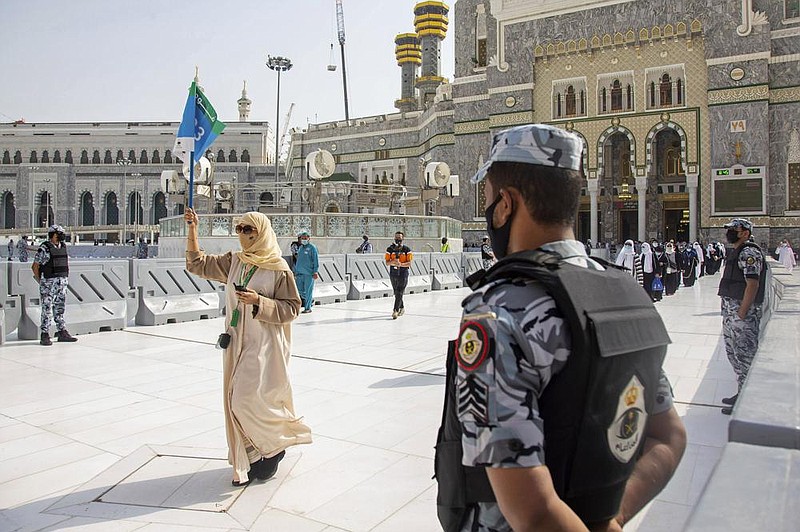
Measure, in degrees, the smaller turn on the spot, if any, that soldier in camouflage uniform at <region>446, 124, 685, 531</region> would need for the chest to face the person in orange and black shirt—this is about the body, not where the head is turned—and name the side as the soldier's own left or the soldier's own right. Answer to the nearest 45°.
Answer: approximately 45° to the soldier's own right

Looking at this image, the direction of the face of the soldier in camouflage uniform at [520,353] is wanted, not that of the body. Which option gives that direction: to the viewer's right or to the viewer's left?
to the viewer's left

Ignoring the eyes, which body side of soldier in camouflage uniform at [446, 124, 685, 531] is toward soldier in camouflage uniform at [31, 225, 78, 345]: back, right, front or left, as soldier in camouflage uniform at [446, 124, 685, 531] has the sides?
front

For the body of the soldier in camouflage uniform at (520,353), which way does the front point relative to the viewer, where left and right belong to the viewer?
facing away from the viewer and to the left of the viewer

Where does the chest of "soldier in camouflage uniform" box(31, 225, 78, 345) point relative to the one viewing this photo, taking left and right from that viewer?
facing the viewer and to the right of the viewer

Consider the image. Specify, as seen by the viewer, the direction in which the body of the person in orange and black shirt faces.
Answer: toward the camera

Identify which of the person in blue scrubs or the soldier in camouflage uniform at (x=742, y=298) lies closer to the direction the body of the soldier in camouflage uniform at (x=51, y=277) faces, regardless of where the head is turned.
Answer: the soldier in camouflage uniform

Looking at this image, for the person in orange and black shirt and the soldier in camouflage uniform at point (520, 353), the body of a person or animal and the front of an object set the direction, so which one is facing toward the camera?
the person in orange and black shirt

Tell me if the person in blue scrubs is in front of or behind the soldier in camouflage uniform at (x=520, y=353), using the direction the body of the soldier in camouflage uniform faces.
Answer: in front

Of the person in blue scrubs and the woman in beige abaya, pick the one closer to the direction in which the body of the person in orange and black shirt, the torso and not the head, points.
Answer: the woman in beige abaya

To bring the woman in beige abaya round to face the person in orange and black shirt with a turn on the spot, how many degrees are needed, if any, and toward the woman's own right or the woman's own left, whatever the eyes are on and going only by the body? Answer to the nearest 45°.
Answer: approximately 135° to the woman's own right

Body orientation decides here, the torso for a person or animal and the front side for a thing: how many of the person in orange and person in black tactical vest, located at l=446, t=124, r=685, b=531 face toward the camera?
1

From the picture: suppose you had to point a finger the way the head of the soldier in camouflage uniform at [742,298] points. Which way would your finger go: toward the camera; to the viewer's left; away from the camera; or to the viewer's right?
to the viewer's left

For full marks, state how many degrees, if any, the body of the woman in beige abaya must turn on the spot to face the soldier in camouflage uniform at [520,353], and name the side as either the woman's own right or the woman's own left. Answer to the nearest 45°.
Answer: approximately 45° to the woman's own left

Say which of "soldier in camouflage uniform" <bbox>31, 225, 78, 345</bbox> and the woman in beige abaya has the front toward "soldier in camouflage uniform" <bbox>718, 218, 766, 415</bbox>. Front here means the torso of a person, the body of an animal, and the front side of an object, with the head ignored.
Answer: "soldier in camouflage uniform" <bbox>31, 225, 78, 345</bbox>
